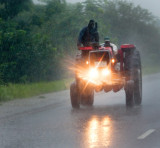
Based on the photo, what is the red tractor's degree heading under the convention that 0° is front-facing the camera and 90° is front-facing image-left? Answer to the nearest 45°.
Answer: approximately 0°

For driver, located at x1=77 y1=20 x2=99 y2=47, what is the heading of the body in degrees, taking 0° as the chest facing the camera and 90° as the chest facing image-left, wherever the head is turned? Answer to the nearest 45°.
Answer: approximately 315°
